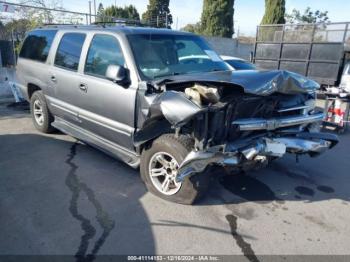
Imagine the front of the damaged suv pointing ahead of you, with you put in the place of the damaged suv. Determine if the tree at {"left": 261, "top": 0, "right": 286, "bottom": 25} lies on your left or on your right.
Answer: on your left

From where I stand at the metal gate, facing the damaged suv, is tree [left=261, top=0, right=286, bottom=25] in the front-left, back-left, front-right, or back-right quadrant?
back-right

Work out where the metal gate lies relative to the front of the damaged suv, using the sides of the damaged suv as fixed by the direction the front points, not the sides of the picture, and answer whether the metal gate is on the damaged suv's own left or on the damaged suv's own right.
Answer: on the damaged suv's own left

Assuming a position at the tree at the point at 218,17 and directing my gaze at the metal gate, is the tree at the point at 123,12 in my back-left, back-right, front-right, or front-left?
back-right

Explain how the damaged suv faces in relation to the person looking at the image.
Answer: facing the viewer and to the right of the viewer

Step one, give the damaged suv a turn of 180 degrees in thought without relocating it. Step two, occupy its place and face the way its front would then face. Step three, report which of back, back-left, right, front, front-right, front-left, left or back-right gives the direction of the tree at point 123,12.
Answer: front-right

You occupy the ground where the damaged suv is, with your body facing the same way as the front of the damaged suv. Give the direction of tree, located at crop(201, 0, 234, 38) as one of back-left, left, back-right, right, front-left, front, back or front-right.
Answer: back-left
